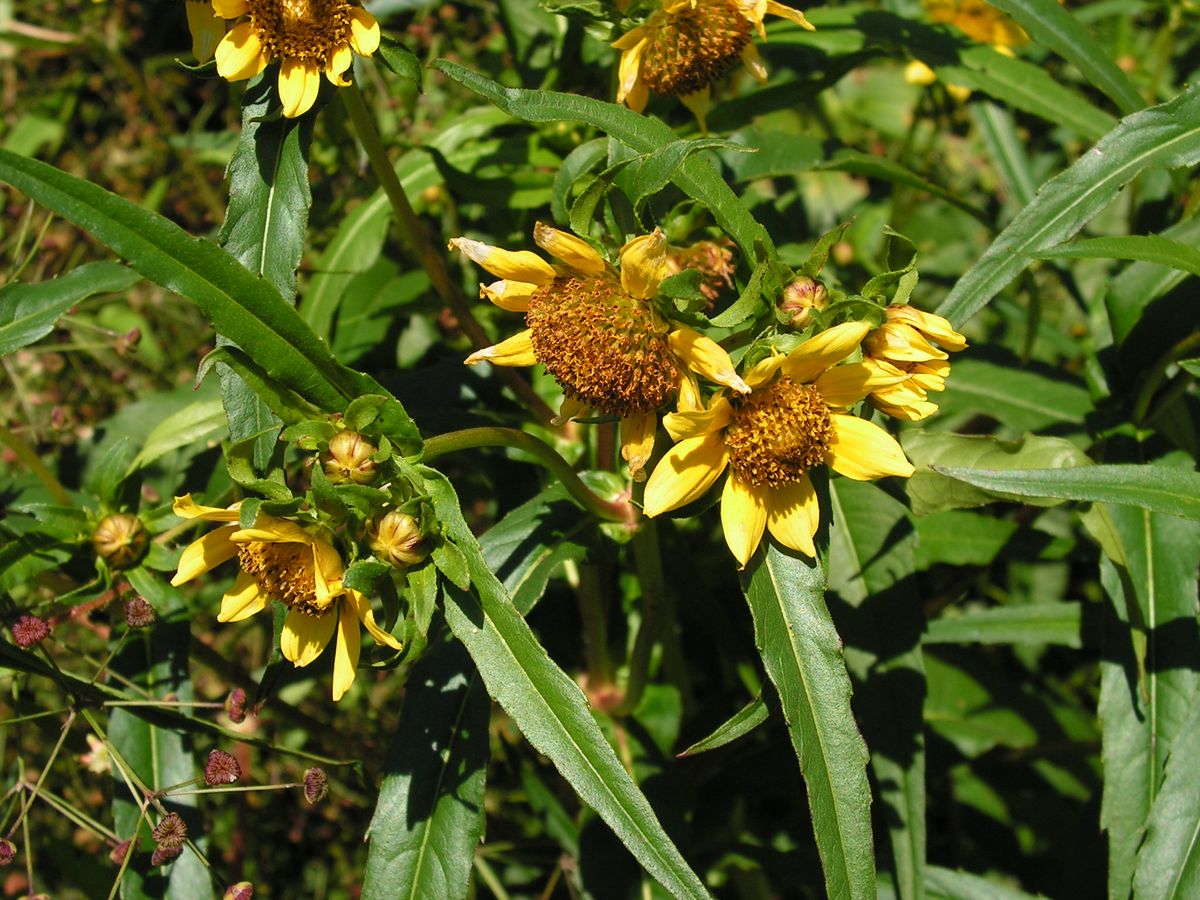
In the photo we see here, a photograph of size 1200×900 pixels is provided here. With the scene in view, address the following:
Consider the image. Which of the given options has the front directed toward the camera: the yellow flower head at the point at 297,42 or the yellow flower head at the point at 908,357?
the yellow flower head at the point at 297,42

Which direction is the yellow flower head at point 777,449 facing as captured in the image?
toward the camera

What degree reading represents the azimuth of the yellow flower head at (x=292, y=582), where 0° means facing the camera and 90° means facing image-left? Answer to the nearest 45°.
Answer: approximately 45°

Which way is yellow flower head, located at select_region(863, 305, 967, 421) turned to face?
to the viewer's right

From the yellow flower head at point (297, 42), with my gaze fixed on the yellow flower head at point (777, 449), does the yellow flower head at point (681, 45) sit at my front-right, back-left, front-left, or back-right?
front-left

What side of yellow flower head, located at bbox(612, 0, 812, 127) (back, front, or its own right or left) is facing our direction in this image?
front
